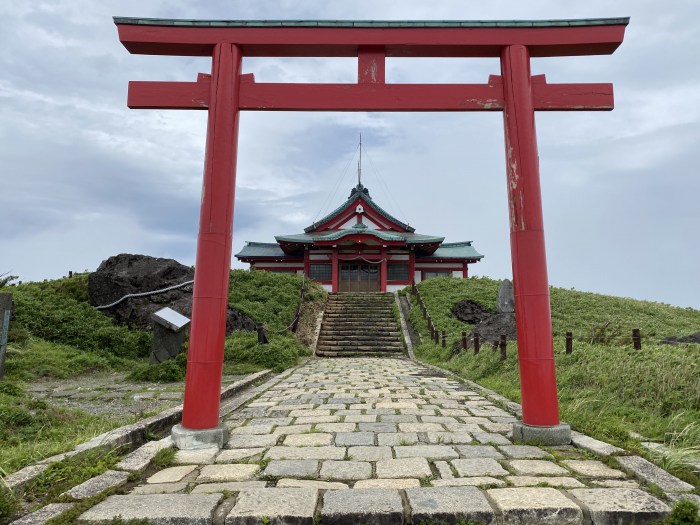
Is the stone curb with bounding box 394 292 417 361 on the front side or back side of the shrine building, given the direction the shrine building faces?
on the front side

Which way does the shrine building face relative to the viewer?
toward the camera

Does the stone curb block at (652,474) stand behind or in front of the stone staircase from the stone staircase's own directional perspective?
in front

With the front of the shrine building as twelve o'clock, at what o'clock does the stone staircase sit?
The stone staircase is roughly at 12 o'clock from the shrine building.

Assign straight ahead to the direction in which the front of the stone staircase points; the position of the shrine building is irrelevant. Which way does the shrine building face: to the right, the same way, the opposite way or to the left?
the same way

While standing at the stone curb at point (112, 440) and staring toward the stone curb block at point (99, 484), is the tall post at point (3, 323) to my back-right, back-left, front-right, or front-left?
back-right

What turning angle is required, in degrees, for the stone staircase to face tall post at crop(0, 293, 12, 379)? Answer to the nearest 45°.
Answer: approximately 45° to its right

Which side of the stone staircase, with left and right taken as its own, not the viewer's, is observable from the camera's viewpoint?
front

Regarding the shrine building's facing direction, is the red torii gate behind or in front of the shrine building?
in front

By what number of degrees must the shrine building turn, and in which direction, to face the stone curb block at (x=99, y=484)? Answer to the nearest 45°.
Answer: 0° — it already faces it

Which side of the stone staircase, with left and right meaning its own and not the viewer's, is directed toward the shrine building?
back

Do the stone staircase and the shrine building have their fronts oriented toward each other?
no

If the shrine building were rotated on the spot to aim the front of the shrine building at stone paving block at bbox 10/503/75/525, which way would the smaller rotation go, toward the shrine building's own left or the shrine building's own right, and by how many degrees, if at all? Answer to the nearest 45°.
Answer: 0° — it already faces it

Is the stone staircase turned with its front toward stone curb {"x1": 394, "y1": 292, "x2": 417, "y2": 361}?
no

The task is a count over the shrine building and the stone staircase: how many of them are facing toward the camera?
2
